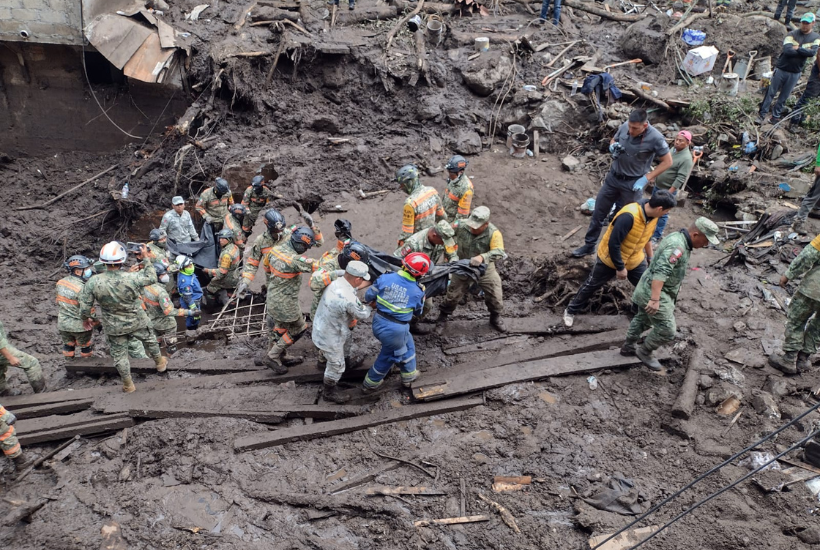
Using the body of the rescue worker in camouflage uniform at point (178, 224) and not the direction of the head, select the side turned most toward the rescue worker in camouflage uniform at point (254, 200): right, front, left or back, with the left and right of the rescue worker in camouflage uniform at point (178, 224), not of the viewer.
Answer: left

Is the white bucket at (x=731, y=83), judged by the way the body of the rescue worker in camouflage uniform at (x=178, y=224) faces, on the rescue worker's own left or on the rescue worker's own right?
on the rescue worker's own left

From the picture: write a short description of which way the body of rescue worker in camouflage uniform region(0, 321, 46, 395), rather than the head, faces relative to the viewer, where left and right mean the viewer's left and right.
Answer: facing to the right of the viewer
